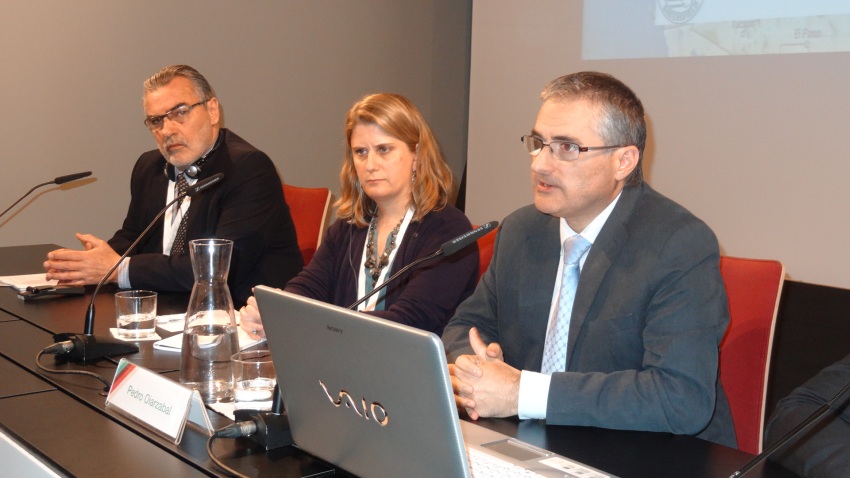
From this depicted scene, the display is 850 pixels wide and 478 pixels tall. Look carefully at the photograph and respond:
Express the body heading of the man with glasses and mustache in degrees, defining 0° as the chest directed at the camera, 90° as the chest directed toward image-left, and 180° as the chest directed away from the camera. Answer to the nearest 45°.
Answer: approximately 45°

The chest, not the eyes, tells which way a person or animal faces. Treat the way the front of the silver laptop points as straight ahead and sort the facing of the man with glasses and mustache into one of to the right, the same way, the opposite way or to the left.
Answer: the opposite way

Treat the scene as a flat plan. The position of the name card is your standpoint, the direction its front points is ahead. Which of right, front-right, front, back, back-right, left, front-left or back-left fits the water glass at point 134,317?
back-right

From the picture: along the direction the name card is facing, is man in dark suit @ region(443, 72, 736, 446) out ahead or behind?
behind

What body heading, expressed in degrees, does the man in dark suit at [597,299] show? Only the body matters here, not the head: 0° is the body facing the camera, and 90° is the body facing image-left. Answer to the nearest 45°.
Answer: approximately 45°

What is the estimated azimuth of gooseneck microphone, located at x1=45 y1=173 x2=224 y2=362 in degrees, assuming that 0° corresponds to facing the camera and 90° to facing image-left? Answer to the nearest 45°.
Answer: approximately 225°

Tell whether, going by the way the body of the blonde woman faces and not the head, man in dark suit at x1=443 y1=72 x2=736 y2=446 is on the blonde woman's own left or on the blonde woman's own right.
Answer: on the blonde woman's own left

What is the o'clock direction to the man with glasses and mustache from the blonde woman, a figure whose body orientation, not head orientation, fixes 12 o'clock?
The man with glasses and mustache is roughly at 3 o'clock from the blonde woman.

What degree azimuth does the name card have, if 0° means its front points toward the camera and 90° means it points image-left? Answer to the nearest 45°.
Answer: approximately 45°

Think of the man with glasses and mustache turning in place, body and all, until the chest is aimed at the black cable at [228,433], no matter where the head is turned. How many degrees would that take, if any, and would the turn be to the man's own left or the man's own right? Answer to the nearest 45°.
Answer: approximately 45° to the man's own left
